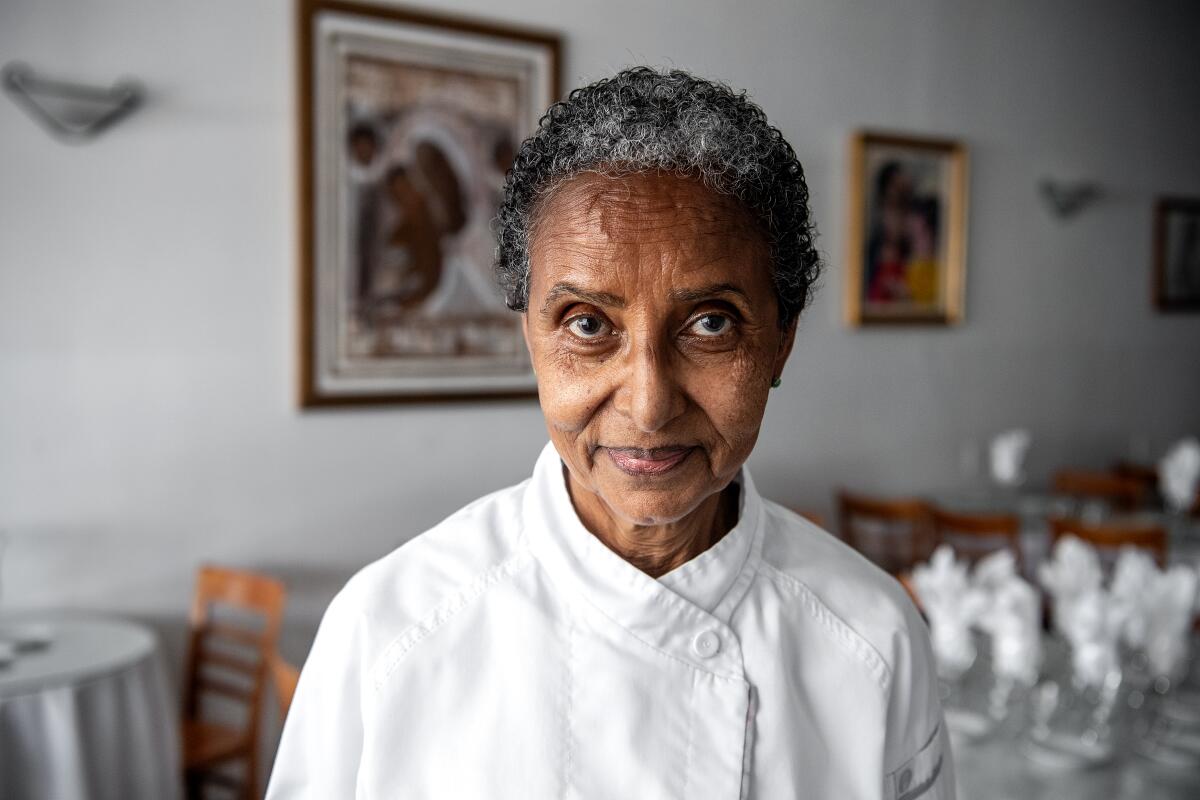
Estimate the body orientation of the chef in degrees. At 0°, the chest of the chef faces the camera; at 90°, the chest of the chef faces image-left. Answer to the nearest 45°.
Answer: approximately 0°

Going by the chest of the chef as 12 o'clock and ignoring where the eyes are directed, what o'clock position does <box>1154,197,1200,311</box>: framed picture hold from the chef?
The framed picture is roughly at 7 o'clock from the chef.

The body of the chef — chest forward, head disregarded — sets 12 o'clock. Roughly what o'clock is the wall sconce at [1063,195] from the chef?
The wall sconce is roughly at 7 o'clock from the chef.

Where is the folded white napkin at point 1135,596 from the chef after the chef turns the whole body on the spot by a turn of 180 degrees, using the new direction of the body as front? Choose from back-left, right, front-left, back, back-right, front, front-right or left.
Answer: front-right

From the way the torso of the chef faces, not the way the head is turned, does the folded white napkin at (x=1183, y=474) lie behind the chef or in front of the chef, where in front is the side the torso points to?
behind

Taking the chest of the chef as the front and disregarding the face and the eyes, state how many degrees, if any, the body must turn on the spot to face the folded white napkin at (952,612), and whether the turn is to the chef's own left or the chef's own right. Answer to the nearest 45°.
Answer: approximately 135° to the chef's own left

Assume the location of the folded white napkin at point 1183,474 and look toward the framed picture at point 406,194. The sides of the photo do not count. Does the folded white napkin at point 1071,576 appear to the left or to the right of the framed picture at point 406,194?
left

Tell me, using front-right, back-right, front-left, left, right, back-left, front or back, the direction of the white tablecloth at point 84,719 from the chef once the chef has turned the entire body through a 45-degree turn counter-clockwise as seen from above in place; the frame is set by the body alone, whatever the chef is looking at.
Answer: back

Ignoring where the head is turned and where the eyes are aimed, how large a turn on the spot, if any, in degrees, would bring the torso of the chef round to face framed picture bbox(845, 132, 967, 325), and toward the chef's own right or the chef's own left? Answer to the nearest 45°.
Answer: approximately 180°

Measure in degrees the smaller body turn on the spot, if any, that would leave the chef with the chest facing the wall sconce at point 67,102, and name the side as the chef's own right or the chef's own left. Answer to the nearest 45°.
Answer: approximately 135° to the chef's own right
